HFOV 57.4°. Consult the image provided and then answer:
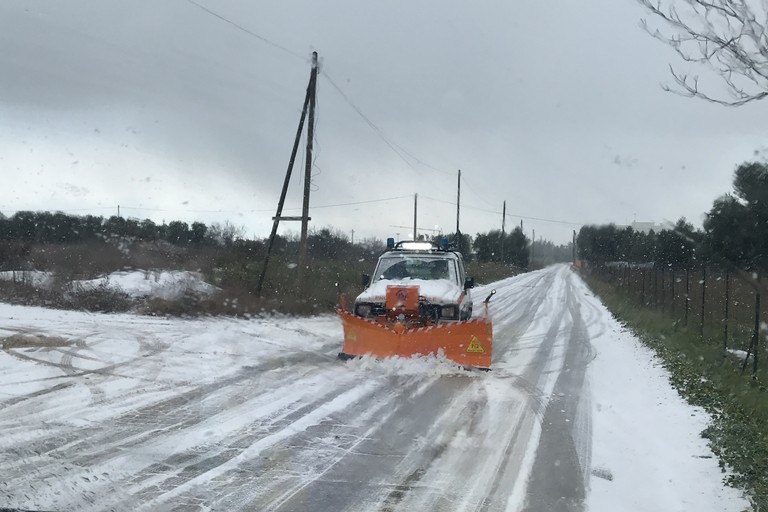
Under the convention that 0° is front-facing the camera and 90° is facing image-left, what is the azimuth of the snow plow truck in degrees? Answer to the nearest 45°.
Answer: approximately 0°

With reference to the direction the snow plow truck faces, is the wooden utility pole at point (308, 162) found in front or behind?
behind

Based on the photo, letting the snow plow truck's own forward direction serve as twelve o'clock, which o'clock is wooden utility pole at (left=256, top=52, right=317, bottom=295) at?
The wooden utility pole is roughly at 5 o'clock from the snow plow truck.
